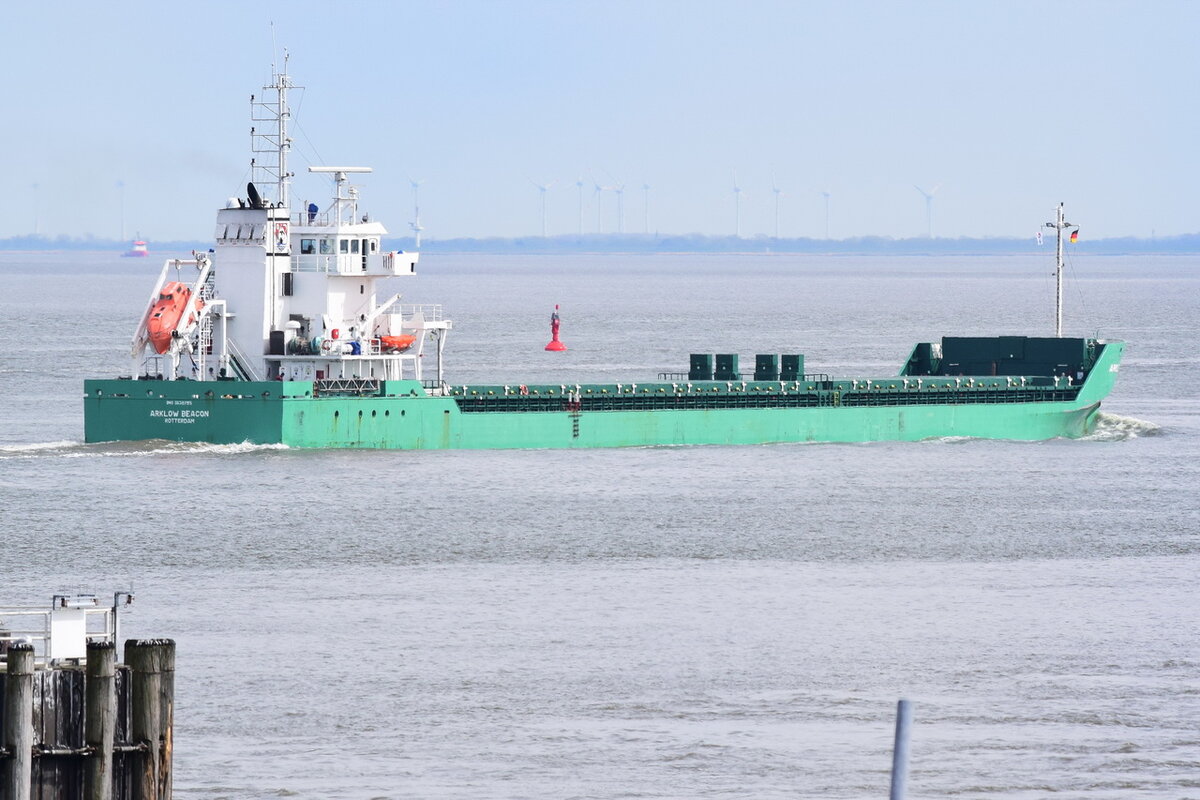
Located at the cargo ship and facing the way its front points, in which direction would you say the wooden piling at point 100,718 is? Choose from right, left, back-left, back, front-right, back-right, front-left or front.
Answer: back-right

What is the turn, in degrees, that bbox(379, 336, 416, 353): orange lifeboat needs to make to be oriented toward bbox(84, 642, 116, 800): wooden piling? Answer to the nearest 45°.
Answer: approximately 90° to its right

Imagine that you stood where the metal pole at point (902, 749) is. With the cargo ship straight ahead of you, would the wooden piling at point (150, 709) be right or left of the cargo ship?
left

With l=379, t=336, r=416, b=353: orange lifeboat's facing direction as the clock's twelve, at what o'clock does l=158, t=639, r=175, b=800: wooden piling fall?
The wooden piling is roughly at 3 o'clock from the orange lifeboat.

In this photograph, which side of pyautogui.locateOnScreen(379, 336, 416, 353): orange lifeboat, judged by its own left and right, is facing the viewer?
right

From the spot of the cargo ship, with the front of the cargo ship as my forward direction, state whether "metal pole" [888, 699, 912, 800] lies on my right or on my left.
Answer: on my right

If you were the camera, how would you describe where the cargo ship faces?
facing away from the viewer and to the right of the viewer

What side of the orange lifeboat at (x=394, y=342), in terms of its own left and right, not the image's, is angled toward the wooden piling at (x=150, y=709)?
right

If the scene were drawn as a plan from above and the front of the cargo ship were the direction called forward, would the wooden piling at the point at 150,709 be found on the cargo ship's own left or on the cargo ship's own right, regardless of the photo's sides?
on the cargo ship's own right

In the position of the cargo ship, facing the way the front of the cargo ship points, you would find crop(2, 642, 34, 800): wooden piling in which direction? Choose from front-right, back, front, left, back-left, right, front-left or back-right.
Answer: back-right

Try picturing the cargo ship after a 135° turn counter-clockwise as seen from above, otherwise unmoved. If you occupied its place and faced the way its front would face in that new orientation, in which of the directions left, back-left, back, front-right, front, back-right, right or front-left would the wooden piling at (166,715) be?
left
